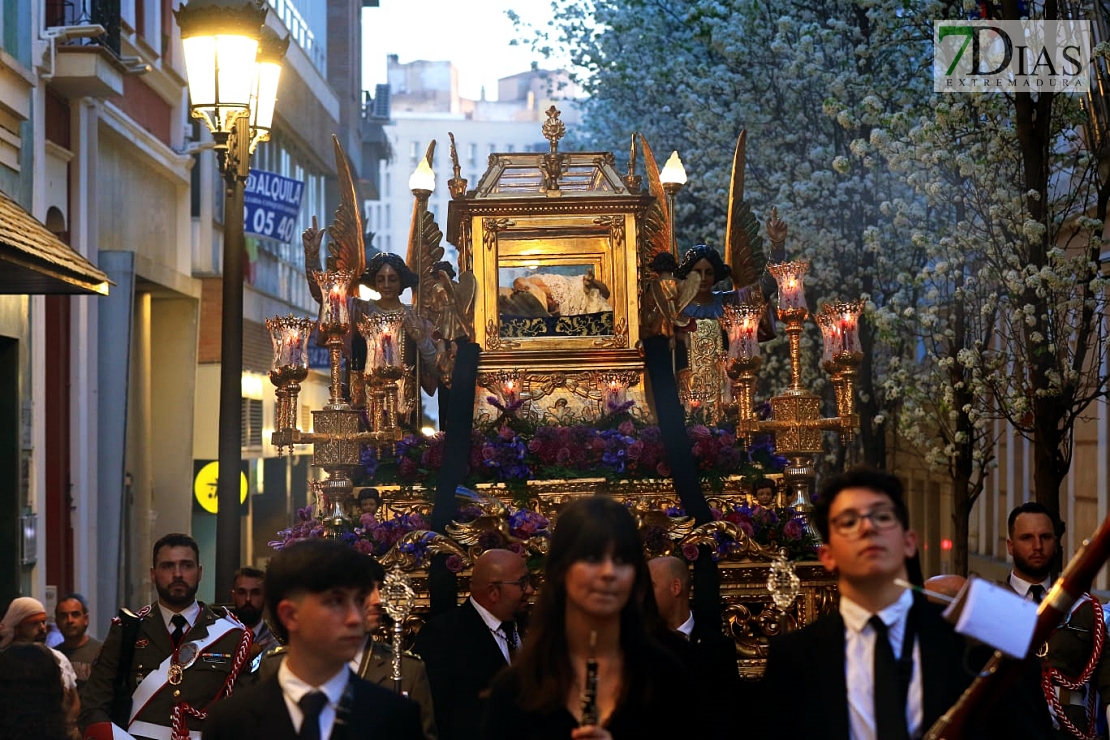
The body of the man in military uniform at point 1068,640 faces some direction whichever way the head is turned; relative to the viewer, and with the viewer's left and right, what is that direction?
facing the viewer

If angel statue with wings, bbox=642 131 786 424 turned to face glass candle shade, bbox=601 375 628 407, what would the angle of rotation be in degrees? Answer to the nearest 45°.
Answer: approximately 45° to its right

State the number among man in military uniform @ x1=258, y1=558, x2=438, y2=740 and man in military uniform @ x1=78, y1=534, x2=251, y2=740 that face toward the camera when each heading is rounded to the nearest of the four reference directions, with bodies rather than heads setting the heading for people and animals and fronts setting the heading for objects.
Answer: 2

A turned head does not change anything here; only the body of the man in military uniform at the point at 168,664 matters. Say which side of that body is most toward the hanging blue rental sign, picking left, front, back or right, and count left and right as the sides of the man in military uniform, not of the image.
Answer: back

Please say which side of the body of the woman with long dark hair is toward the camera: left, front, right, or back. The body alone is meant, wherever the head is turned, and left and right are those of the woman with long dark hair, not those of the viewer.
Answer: front

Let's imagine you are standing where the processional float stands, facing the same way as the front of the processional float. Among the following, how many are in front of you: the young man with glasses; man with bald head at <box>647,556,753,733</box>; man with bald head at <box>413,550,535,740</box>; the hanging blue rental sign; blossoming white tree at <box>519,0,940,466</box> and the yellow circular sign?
3

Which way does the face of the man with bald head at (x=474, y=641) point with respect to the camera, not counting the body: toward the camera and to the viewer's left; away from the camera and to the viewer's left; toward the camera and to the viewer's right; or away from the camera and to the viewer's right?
toward the camera and to the viewer's right

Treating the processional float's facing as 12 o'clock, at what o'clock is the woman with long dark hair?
The woman with long dark hair is roughly at 12 o'clock from the processional float.

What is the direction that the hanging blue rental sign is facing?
toward the camera

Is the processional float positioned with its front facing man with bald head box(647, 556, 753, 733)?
yes
